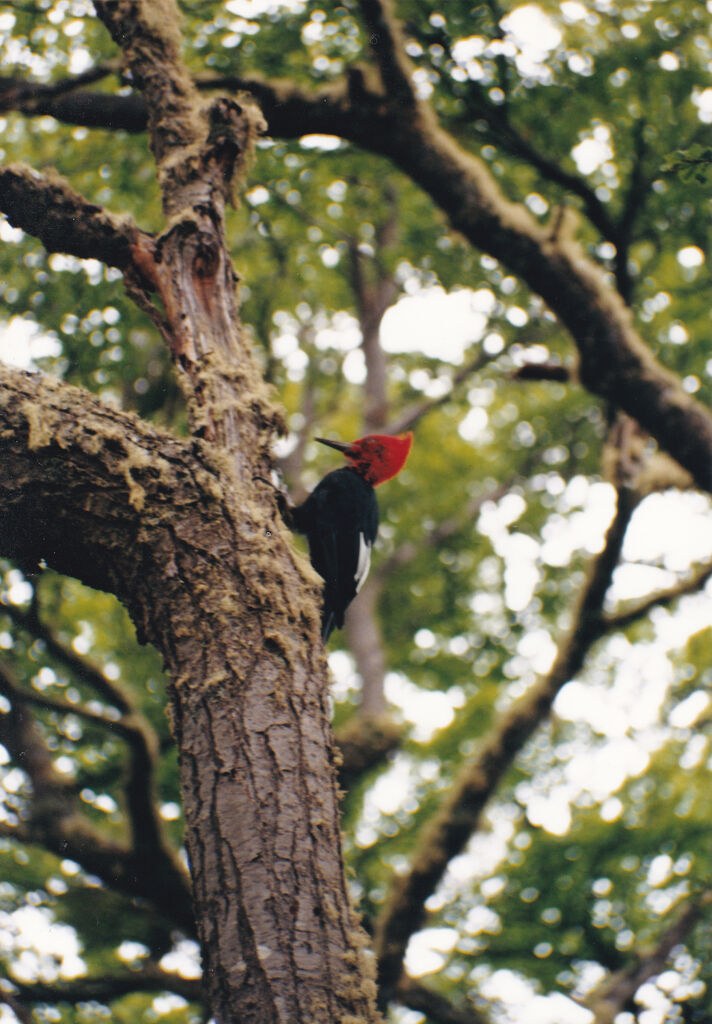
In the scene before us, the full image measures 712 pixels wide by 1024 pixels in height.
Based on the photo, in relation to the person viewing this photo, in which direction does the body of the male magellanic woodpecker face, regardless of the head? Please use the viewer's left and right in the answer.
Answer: facing to the left of the viewer
